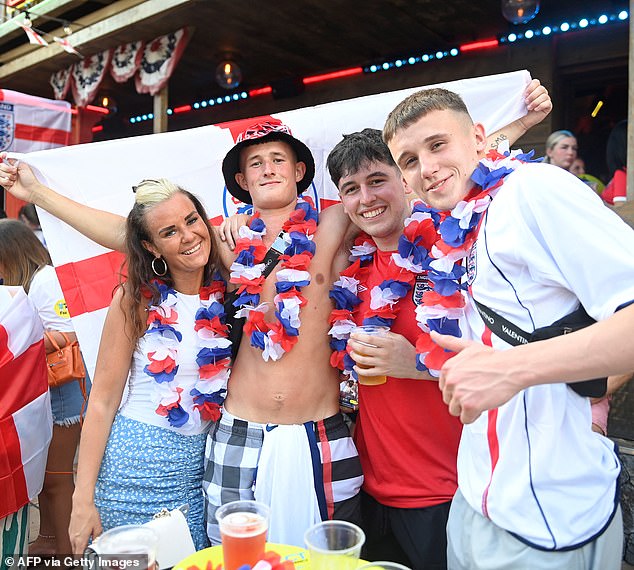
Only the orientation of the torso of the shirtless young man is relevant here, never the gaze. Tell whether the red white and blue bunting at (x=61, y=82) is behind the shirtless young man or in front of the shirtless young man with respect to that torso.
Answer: behind

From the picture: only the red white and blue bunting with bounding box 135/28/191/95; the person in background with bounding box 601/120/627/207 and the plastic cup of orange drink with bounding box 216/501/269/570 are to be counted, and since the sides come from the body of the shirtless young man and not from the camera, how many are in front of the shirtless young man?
1

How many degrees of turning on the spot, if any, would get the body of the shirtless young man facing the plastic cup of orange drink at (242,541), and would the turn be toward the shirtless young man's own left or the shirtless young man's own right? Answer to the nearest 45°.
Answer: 0° — they already face it

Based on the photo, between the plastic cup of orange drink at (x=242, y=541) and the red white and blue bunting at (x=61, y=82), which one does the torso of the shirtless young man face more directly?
the plastic cup of orange drink

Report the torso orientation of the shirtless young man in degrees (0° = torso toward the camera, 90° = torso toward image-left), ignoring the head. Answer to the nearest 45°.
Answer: approximately 0°

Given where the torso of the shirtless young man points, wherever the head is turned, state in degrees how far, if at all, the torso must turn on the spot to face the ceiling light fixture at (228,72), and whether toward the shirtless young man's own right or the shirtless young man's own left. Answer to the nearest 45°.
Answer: approximately 180°

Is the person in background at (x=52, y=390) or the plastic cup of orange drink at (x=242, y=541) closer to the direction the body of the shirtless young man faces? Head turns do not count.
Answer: the plastic cup of orange drink

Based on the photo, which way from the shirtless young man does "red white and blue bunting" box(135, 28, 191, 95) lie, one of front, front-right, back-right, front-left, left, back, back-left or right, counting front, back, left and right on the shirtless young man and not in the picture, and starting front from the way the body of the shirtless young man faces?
back

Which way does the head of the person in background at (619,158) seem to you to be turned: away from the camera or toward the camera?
away from the camera

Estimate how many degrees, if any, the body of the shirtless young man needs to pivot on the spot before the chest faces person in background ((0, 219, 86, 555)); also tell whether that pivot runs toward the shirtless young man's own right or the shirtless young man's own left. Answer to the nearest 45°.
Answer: approximately 135° to the shirtless young man's own right

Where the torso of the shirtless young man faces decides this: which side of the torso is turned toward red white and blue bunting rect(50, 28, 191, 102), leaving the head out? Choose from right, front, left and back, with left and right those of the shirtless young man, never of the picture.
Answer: back

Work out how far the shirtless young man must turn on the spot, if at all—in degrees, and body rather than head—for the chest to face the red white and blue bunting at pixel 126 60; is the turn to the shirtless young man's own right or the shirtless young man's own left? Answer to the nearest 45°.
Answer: approximately 180°
